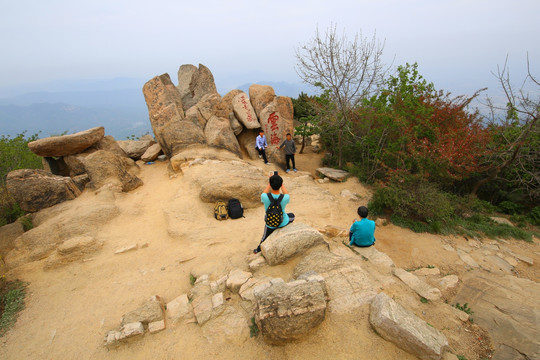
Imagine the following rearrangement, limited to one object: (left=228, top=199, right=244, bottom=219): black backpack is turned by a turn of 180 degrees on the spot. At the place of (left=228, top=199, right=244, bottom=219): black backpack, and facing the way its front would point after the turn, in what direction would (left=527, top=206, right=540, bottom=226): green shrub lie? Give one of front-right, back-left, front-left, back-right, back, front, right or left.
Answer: right

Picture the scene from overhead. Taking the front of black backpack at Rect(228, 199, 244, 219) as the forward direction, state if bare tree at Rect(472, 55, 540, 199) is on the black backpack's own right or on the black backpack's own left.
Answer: on the black backpack's own left

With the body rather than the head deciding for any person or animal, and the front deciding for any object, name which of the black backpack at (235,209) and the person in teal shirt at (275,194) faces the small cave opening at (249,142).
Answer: the person in teal shirt

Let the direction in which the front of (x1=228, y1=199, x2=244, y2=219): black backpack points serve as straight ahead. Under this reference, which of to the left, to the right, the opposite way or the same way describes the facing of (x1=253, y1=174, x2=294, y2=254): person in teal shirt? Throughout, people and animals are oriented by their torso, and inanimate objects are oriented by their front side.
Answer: the opposite way

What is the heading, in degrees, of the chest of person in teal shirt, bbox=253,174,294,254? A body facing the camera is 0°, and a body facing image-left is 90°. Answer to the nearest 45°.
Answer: approximately 180°

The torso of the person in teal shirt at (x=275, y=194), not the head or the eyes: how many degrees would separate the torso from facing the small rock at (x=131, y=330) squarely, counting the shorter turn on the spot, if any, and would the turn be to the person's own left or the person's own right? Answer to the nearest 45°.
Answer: approximately 135° to the person's own left

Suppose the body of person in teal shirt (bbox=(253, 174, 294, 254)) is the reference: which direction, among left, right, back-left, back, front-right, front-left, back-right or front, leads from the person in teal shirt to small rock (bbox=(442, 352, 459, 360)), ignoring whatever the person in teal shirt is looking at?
back-right

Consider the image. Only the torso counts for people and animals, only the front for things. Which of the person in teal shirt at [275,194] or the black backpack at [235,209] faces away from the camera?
the person in teal shirt

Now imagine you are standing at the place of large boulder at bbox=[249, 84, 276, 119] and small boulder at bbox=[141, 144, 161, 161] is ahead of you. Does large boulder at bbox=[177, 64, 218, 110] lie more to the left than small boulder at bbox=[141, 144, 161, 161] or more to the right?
right

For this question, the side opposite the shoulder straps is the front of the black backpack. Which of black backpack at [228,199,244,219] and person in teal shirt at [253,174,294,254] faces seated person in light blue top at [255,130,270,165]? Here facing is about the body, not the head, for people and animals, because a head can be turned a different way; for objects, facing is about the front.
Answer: the person in teal shirt

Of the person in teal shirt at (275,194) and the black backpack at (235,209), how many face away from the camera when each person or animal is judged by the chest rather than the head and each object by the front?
1
